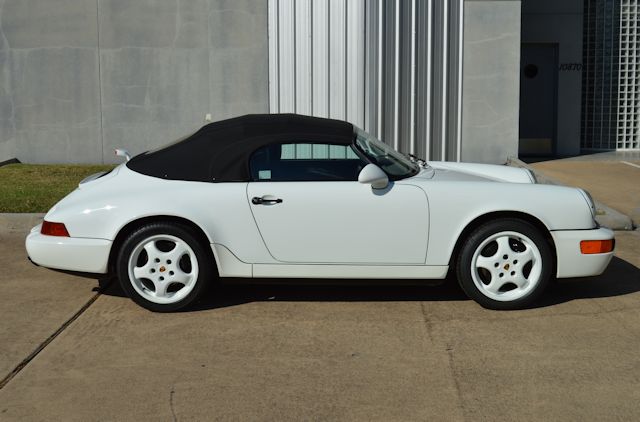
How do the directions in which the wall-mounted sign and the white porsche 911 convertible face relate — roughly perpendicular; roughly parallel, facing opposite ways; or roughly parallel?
roughly perpendicular

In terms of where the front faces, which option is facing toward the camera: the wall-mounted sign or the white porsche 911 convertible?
the wall-mounted sign

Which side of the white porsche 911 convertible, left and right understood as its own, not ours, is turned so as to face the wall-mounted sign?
left

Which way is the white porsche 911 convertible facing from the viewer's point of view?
to the viewer's right

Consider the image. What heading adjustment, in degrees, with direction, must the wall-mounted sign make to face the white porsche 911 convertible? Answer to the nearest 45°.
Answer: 0° — it already faces it

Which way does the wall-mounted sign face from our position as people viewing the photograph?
facing the viewer

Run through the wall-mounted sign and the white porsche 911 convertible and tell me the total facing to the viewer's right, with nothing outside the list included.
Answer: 1
